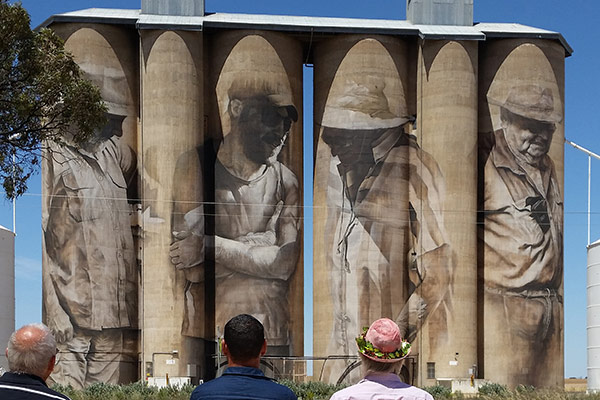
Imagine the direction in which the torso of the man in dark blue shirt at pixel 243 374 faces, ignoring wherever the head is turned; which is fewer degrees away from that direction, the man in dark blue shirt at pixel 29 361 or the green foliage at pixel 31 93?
the green foliage

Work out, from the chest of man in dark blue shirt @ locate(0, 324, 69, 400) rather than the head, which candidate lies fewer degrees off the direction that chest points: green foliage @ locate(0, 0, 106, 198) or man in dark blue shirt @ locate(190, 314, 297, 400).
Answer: the green foliage

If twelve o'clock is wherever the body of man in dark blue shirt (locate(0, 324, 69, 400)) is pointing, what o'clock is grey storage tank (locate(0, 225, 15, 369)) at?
The grey storage tank is roughly at 12 o'clock from the man in dark blue shirt.

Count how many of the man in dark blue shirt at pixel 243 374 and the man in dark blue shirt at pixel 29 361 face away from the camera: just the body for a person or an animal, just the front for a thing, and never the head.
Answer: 2

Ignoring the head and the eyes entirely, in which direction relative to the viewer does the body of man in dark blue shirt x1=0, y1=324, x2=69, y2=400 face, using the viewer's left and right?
facing away from the viewer

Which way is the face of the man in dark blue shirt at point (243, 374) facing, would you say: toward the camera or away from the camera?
away from the camera

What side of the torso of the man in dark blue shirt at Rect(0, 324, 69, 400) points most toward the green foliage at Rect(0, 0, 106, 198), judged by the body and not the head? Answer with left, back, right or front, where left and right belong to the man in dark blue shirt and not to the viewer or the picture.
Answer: front

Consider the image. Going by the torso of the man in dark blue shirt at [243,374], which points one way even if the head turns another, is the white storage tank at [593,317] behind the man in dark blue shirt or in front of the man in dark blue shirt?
in front

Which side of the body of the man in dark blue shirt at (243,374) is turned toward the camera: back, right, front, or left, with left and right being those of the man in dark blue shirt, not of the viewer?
back

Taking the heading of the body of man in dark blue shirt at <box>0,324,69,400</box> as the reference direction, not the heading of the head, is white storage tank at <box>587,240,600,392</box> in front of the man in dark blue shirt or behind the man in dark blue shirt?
in front
